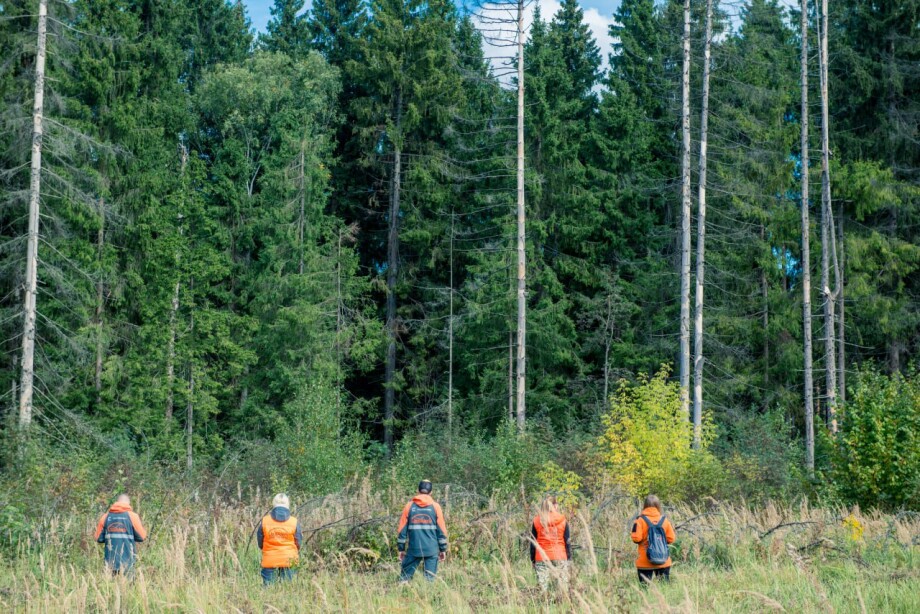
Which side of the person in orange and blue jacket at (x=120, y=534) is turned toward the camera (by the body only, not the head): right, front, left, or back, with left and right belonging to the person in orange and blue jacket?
back

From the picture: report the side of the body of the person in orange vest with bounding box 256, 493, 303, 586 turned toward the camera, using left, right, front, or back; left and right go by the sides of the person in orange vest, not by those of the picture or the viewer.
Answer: back

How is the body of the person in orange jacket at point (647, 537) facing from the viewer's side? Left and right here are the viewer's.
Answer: facing away from the viewer

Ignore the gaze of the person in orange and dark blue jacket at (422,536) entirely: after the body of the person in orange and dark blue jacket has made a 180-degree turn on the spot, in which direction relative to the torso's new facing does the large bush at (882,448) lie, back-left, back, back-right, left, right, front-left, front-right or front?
back-left

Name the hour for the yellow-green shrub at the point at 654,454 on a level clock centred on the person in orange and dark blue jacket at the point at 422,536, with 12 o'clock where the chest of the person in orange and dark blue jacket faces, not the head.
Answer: The yellow-green shrub is roughly at 1 o'clock from the person in orange and dark blue jacket.

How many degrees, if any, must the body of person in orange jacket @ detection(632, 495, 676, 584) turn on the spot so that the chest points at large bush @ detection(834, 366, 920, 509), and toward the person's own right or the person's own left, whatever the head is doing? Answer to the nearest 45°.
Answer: approximately 45° to the person's own right

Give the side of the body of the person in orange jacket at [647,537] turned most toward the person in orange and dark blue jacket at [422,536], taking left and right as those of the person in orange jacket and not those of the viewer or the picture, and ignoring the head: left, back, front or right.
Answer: left

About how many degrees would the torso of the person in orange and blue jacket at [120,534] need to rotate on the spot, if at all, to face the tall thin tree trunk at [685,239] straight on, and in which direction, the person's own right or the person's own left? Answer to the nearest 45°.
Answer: approximately 45° to the person's own right

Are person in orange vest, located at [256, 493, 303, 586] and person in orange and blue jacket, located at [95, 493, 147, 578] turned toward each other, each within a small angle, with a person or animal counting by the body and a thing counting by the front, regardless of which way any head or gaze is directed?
no

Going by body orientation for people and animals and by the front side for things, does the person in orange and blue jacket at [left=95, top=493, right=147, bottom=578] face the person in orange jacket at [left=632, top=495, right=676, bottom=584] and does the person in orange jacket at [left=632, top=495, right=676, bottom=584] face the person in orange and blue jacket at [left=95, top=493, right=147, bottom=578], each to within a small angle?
no

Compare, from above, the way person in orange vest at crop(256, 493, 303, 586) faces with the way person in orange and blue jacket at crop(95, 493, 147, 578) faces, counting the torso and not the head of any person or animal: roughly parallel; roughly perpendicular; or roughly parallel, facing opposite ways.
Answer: roughly parallel

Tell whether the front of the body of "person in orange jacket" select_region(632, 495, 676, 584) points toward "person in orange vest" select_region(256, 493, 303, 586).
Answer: no

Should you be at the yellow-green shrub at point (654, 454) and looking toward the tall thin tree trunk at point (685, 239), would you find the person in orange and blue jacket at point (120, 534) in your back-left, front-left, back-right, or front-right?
back-left

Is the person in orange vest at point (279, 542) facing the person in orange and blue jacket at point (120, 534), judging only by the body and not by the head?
no

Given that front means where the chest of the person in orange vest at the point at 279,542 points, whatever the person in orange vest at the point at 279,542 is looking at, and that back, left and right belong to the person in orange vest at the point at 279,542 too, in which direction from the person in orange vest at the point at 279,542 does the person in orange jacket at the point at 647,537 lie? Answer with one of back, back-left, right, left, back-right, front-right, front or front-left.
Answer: right

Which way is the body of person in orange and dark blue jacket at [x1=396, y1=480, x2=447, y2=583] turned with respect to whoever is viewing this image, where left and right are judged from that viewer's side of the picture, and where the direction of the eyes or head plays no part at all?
facing away from the viewer

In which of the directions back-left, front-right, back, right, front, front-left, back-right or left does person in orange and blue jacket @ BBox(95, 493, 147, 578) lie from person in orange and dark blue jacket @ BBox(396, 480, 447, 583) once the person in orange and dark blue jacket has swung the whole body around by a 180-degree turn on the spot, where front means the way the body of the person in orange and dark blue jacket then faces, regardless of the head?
right

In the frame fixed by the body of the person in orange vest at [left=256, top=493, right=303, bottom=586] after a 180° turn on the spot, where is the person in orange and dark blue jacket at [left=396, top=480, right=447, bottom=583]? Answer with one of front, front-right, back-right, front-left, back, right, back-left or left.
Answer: left
